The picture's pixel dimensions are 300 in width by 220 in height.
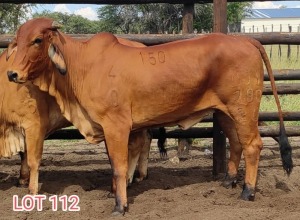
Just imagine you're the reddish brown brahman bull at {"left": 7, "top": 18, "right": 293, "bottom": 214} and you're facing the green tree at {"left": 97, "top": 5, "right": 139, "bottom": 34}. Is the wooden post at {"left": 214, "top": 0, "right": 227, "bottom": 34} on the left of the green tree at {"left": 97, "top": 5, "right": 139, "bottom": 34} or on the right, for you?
right

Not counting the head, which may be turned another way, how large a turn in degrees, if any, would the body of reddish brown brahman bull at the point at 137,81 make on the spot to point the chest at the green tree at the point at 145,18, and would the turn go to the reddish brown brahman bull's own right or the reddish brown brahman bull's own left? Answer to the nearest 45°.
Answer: approximately 90° to the reddish brown brahman bull's own right

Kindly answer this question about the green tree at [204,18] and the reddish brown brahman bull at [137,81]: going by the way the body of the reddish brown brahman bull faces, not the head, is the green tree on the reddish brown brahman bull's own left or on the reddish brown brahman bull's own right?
on the reddish brown brahman bull's own right

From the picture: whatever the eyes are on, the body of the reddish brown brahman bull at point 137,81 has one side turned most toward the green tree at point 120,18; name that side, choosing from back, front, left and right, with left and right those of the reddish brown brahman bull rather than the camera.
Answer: right

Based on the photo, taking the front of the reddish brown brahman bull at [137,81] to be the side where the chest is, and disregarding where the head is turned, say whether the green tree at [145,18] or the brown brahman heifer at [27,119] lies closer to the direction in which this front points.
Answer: the brown brahman heifer

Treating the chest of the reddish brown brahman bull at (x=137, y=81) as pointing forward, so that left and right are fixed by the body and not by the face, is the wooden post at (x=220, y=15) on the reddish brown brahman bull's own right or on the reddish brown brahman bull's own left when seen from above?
on the reddish brown brahman bull's own right

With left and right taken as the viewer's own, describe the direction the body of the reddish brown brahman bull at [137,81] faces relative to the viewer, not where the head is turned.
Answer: facing to the left of the viewer

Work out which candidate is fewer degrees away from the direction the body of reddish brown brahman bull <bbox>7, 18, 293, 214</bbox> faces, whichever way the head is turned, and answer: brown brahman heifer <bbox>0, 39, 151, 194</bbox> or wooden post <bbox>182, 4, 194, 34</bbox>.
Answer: the brown brahman heifer
